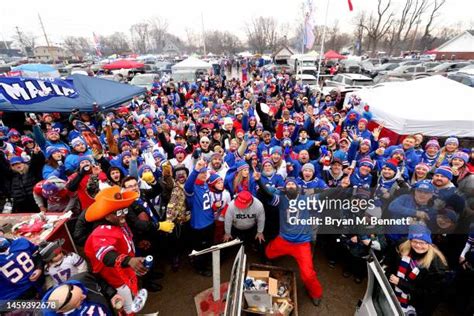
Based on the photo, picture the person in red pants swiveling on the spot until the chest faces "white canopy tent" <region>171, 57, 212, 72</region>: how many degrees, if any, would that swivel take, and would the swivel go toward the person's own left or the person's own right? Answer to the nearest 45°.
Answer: approximately 135° to the person's own right

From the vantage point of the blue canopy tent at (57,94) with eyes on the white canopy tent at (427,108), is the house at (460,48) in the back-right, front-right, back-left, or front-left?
front-left

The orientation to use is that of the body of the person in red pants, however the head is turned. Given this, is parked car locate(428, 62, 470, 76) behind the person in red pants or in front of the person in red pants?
behind

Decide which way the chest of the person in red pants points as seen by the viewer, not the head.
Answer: toward the camera

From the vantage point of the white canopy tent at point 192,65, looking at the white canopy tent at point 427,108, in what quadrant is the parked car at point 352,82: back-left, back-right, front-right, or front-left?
front-left

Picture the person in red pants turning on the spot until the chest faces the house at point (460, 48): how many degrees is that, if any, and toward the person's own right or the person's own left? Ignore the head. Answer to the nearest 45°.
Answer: approximately 135° to the person's own left

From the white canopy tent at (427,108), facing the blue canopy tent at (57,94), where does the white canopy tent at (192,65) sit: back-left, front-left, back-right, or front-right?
front-right

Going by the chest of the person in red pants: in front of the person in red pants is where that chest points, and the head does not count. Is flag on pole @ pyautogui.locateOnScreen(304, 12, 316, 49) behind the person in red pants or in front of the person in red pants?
behind

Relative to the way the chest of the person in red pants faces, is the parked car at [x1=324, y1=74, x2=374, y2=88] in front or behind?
behind

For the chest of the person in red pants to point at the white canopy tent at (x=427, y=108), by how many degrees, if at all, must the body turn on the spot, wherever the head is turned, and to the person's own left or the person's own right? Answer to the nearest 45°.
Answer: approximately 135° to the person's own left

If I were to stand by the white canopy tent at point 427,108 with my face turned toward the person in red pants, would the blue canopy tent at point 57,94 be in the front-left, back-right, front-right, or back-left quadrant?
front-right
